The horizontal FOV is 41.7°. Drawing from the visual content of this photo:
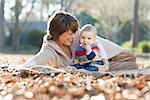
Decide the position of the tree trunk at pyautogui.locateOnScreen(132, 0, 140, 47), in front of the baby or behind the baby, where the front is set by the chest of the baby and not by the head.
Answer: behind

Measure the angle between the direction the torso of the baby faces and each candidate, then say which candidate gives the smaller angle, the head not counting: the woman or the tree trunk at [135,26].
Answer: the woman

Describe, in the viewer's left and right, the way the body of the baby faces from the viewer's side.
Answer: facing the viewer and to the left of the viewer
